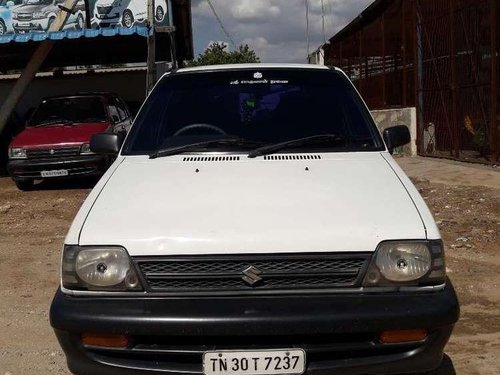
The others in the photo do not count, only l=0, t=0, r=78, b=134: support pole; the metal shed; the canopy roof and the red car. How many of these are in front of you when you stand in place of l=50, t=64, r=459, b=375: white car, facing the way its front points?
0

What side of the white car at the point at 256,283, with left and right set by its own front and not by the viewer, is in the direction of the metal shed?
back

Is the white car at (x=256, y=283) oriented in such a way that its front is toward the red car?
no

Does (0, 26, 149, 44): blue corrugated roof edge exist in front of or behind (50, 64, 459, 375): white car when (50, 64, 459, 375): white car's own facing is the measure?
behind

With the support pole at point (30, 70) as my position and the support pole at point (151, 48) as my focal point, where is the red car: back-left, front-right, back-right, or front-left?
front-right

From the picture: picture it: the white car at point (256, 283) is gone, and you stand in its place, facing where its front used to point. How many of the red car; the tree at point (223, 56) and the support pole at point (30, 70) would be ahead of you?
0

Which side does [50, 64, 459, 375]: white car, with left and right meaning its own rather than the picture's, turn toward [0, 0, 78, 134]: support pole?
back

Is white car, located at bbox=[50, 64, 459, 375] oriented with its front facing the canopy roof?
no

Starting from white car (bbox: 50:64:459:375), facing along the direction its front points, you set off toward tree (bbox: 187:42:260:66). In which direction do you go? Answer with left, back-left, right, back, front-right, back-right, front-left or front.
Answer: back

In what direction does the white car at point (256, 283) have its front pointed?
toward the camera

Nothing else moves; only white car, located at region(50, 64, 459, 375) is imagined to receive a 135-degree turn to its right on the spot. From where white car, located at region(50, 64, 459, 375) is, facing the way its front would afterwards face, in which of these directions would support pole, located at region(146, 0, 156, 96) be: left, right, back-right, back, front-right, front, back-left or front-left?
front-right

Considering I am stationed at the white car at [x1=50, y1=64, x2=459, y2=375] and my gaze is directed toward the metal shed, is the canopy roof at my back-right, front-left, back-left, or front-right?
front-left
